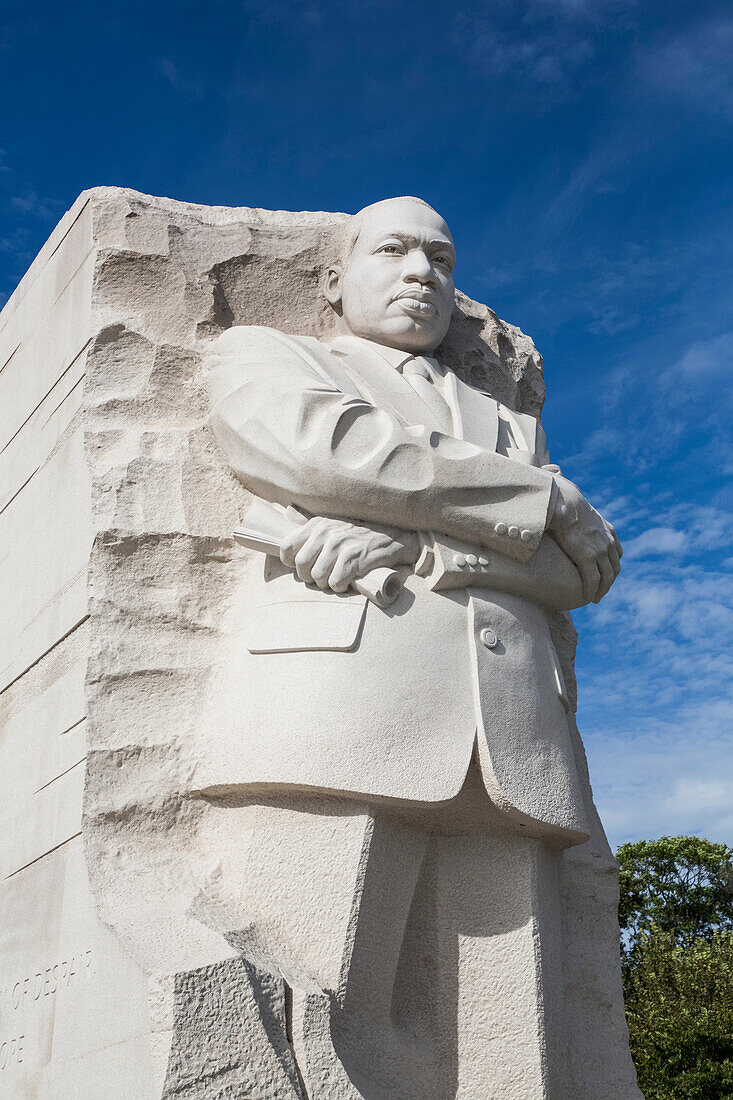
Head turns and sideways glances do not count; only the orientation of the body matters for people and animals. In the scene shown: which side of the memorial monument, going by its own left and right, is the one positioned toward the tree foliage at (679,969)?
left

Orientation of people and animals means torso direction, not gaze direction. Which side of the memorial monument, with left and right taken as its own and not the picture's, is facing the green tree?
left
